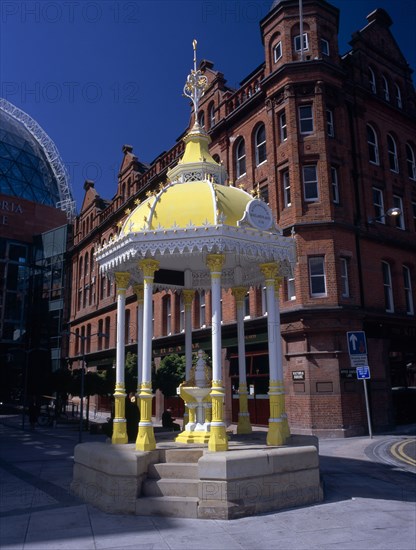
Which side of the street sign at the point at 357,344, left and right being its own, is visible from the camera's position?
front

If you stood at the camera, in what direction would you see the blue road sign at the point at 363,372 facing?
facing the viewer

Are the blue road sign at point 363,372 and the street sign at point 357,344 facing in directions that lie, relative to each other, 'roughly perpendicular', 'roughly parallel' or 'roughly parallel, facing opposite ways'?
roughly parallel

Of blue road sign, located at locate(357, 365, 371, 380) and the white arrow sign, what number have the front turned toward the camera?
2

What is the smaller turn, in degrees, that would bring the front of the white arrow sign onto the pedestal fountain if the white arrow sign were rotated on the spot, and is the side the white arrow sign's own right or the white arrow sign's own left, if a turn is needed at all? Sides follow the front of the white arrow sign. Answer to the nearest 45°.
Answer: approximately 45° to the white arrow sign's own right

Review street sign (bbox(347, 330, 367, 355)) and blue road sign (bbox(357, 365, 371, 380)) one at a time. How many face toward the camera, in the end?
2
